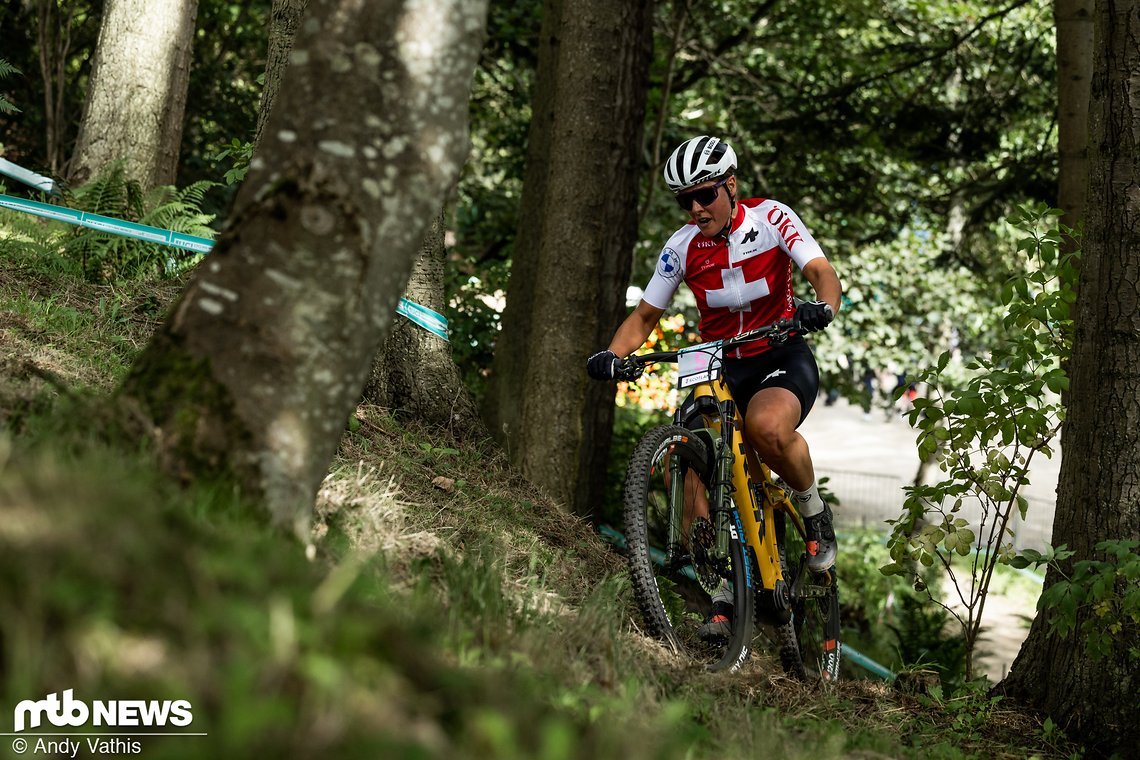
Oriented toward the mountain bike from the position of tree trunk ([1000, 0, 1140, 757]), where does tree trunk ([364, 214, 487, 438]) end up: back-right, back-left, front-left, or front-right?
front-right

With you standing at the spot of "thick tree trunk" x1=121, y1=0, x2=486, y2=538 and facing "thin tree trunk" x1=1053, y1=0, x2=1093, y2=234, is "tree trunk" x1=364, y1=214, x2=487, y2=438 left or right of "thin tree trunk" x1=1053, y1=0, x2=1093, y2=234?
left

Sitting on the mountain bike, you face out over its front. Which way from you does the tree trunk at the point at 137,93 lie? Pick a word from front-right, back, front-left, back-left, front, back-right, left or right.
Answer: right

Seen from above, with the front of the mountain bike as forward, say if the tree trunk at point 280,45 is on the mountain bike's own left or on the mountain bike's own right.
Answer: on the mountain bike's own right

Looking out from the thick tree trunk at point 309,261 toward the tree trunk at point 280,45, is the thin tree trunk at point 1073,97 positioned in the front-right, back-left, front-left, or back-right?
front-right

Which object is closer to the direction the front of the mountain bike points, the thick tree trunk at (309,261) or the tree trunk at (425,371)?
the thick tree trunk

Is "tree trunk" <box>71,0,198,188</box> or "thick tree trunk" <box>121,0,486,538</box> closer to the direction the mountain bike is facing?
the thick tree trunk

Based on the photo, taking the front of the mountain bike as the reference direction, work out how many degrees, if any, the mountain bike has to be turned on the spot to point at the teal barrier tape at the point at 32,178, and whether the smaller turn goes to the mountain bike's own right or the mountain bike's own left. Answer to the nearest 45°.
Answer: approximately 90° to the mountain bike's own right

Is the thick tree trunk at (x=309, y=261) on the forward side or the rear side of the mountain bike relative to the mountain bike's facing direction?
on the forward side

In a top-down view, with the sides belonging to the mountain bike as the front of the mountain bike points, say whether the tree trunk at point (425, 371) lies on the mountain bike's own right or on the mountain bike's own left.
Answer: on the mountain bike's own right

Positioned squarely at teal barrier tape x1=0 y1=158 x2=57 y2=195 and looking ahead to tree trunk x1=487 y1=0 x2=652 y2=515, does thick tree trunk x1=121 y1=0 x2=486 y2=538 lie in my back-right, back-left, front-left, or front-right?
front-right

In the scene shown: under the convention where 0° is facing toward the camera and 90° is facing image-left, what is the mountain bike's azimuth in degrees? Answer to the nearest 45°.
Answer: approximately 45°

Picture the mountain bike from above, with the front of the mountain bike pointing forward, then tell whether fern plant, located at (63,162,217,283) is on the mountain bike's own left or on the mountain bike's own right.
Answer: on the mountain bike's own right

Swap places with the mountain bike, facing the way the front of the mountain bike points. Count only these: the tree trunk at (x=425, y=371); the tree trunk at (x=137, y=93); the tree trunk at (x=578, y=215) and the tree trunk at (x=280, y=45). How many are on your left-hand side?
0

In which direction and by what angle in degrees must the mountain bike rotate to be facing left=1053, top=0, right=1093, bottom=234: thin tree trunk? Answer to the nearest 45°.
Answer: approximately 180°
